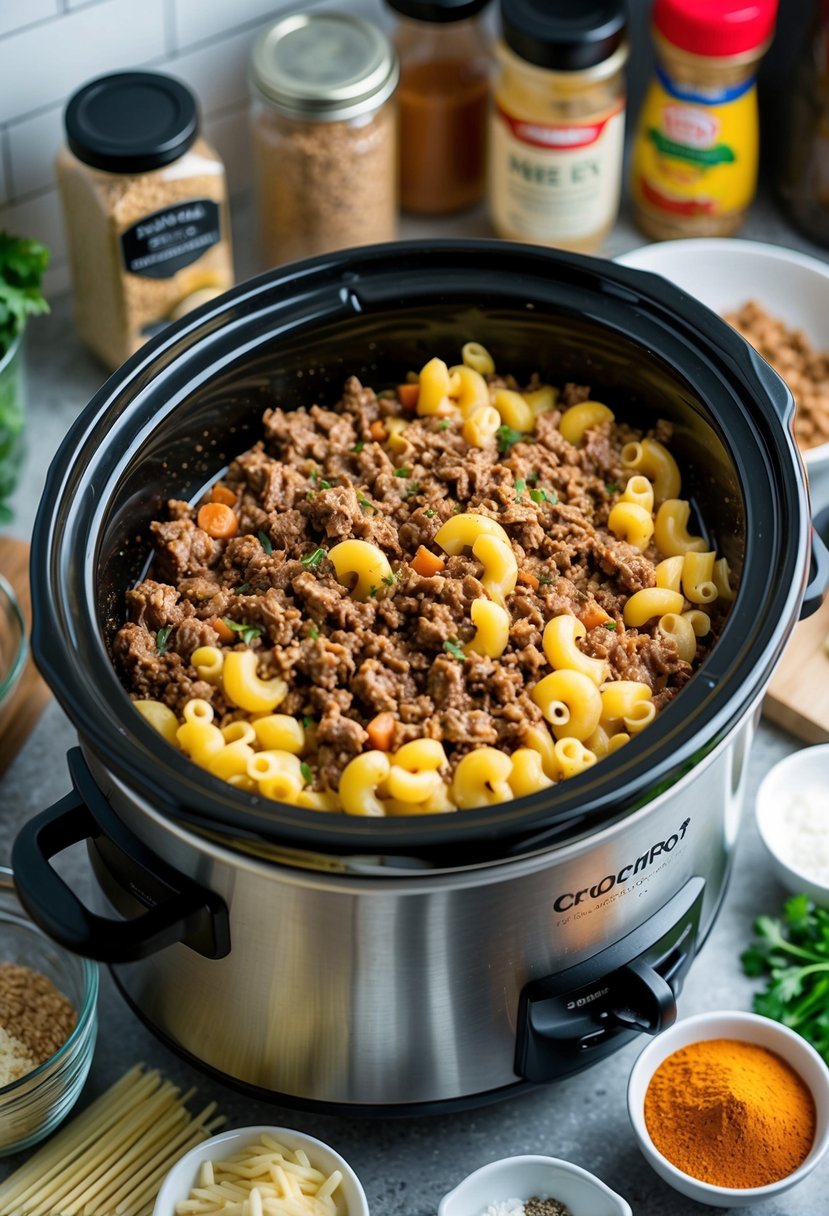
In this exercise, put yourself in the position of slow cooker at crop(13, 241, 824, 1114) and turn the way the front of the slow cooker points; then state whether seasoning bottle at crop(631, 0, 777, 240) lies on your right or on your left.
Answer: on your left

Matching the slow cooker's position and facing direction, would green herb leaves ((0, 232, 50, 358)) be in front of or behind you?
behind

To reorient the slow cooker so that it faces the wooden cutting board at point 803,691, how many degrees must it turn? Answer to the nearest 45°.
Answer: approximately 90° to its left

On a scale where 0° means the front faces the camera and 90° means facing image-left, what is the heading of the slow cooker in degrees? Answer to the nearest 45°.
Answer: approximately 315°

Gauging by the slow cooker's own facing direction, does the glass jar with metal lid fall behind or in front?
behind

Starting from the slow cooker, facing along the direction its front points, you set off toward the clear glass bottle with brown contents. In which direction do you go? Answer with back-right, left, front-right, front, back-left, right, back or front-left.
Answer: back-left
